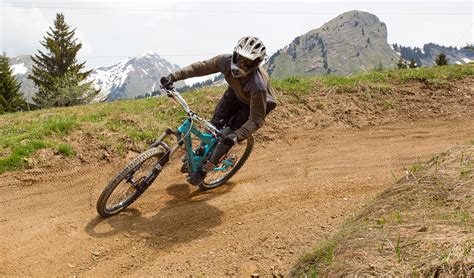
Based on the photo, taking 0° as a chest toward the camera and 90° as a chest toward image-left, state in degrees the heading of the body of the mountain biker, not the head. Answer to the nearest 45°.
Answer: approximately 45°

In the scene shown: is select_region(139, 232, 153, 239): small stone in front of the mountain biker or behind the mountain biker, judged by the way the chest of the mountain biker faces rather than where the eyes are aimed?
in front
